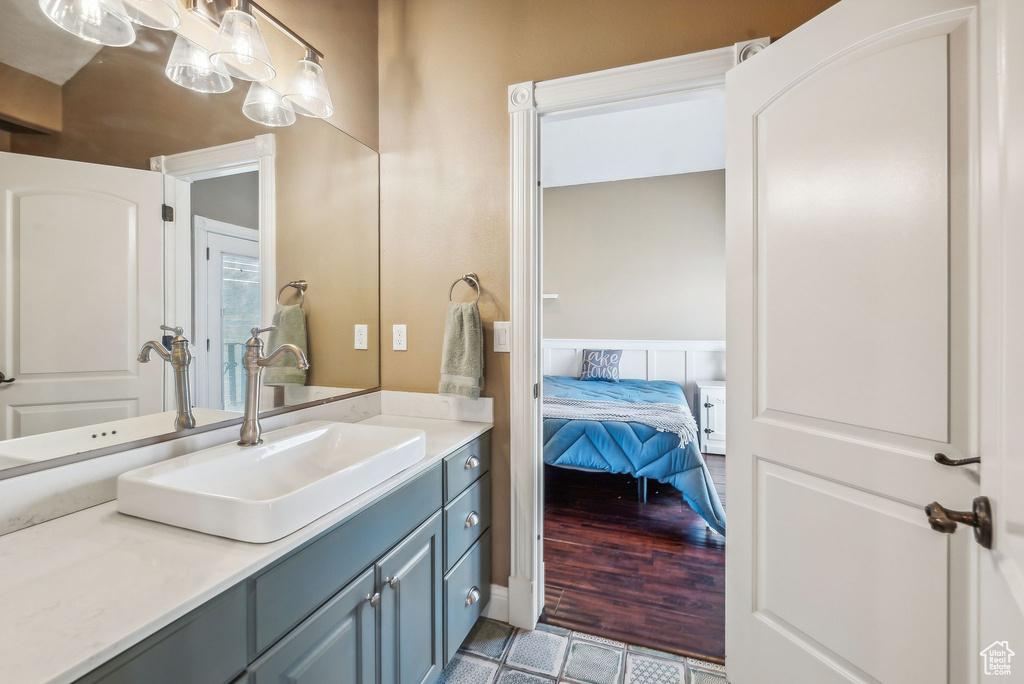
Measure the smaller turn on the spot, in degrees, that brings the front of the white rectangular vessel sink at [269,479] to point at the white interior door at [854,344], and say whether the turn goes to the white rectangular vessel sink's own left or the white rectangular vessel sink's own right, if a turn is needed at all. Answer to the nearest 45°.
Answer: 0° — it already faces it

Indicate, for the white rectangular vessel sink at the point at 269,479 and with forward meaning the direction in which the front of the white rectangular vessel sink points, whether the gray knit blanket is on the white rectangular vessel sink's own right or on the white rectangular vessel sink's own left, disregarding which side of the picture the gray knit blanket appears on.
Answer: on the white rectangular vessel sink's own left

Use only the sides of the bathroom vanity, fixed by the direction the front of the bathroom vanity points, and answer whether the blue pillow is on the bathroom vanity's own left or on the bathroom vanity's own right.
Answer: on the bathroom vanity's own left

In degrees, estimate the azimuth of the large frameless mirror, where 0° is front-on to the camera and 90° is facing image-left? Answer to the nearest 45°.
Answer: approximately 315°

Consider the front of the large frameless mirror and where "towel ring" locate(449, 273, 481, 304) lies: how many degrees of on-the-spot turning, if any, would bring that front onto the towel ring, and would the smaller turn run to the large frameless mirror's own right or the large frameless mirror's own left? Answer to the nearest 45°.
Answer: approximately 45° to the large frameless mirror's own left

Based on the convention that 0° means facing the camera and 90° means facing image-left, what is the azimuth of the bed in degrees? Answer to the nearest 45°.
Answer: approximately 0°

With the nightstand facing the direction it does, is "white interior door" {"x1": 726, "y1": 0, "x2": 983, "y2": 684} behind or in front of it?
in front

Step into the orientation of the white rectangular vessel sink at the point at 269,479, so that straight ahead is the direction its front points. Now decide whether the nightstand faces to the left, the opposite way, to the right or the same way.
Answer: to the right

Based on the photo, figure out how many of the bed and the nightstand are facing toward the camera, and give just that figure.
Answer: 2

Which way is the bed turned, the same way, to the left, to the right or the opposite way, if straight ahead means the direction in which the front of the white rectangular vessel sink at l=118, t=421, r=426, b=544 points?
to the right

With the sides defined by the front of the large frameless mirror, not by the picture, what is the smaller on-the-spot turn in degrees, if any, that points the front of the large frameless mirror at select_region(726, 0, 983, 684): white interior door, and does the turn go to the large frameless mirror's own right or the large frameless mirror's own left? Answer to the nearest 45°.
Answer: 0° — it already faces it

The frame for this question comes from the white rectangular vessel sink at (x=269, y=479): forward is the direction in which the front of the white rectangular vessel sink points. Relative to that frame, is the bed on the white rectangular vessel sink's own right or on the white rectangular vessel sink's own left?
on the white rectangular vessel sink's own left
